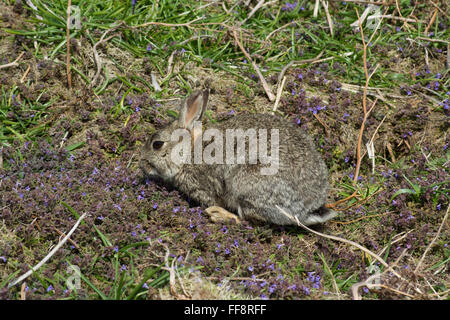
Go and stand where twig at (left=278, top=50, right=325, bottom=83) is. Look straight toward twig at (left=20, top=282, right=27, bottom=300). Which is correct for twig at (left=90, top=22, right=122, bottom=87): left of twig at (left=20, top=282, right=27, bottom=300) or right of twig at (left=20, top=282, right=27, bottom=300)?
right

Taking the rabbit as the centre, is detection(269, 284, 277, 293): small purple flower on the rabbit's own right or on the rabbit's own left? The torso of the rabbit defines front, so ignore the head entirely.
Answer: on the rabbit's own left

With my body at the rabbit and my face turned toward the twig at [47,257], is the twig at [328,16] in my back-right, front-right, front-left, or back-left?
back-right

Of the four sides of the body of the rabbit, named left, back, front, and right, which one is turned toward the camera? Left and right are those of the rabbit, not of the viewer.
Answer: left

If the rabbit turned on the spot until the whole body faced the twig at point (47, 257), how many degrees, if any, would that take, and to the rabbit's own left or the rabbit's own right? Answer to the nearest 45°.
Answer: approximately 45° to the rabbit's own left

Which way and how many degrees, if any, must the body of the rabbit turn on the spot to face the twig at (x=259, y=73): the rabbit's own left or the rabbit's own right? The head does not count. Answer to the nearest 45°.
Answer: approximately 90° to the rabbit's own right

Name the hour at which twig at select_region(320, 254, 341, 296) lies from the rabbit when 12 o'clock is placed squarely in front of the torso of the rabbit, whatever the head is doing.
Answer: The twig is roughly at 8 o'clock from the rabbit.

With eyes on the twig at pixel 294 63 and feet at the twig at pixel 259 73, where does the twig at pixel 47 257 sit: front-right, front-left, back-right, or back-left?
back-right
